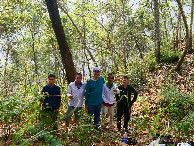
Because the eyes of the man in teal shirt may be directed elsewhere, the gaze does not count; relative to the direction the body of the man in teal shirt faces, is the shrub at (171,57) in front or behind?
behind

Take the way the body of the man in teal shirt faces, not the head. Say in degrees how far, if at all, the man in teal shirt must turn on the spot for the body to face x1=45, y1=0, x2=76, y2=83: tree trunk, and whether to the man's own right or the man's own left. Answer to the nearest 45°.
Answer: approximately 135° to the man's own right

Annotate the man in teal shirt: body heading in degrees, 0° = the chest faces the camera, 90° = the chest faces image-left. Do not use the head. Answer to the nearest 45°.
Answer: approximately 0°

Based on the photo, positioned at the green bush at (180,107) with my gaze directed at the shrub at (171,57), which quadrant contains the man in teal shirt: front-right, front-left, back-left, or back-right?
back-left

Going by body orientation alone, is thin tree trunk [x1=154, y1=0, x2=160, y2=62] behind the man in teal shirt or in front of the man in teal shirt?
behind

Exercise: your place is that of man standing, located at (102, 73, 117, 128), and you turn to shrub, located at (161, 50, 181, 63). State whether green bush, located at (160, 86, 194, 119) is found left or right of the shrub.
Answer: right

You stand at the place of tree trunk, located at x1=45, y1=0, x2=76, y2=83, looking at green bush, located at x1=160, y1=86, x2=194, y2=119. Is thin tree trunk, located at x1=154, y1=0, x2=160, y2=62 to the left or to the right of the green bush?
left
